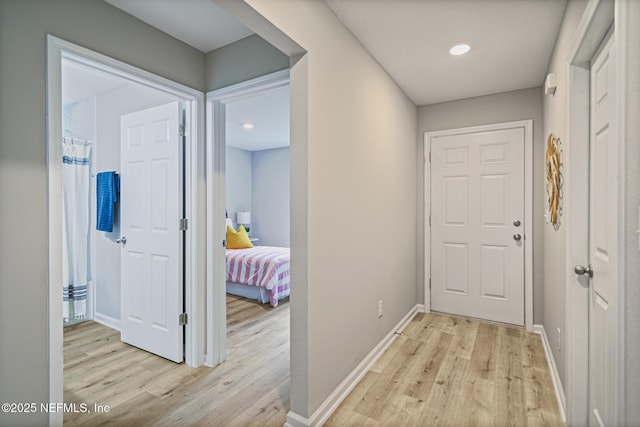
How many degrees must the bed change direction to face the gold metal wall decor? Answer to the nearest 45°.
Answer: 0° — it already faces it

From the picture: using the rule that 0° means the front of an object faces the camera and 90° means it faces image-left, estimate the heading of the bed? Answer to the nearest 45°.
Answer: approximately 315°

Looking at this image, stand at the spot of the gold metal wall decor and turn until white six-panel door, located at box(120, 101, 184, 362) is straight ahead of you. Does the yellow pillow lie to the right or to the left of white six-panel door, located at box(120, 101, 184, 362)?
right

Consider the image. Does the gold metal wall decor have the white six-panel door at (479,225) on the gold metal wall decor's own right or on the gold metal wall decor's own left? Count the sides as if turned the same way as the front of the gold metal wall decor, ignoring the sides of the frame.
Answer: on the gold metal wall decor's own right

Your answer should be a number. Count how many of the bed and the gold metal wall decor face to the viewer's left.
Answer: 1

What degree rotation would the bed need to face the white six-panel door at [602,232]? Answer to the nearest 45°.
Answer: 0° — it already faces it

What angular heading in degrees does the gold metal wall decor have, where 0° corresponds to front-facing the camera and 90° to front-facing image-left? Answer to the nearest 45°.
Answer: approximately 90°

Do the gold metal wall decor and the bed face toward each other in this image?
yes

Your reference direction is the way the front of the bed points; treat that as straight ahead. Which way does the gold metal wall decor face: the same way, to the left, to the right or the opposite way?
the opposite way

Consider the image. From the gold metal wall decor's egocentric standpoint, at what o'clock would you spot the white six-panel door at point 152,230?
The white six-panel door is roughly at 11 o'clock from the gold metal wall decor.

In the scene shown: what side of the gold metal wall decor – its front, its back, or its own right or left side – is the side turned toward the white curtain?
front

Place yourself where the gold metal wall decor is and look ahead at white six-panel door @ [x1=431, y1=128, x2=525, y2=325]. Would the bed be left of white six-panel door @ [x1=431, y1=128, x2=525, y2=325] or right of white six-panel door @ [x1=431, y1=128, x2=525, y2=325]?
left

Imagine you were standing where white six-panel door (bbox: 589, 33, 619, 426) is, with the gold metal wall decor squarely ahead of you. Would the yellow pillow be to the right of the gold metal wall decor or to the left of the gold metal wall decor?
left

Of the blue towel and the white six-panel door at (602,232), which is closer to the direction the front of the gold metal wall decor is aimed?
the blue towel

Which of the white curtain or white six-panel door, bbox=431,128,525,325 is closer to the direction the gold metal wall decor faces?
the white curtain
